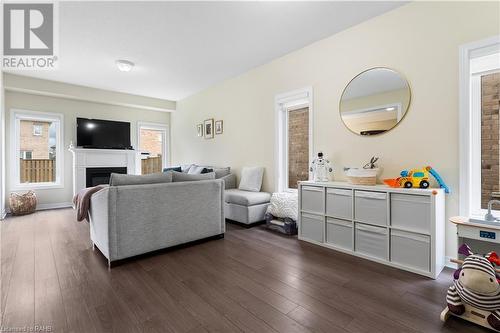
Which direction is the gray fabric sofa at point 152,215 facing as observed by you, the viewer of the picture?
facing away from the viewer and to the left of the viewer

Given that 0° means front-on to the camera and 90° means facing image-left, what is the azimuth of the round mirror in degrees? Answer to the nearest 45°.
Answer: approximately 45°

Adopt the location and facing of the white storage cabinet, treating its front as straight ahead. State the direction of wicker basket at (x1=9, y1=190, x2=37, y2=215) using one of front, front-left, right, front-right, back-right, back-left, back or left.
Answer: front-right

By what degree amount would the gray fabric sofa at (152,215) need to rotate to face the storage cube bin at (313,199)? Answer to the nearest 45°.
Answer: approximately 135° to its right

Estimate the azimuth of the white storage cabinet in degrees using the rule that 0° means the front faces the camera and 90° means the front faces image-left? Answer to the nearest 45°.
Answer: approximately 45°

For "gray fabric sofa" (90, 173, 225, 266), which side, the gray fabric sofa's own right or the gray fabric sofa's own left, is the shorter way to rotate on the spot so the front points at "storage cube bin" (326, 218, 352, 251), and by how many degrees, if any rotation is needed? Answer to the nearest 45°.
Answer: approximately 135° to the gray fabric sofa's own right
